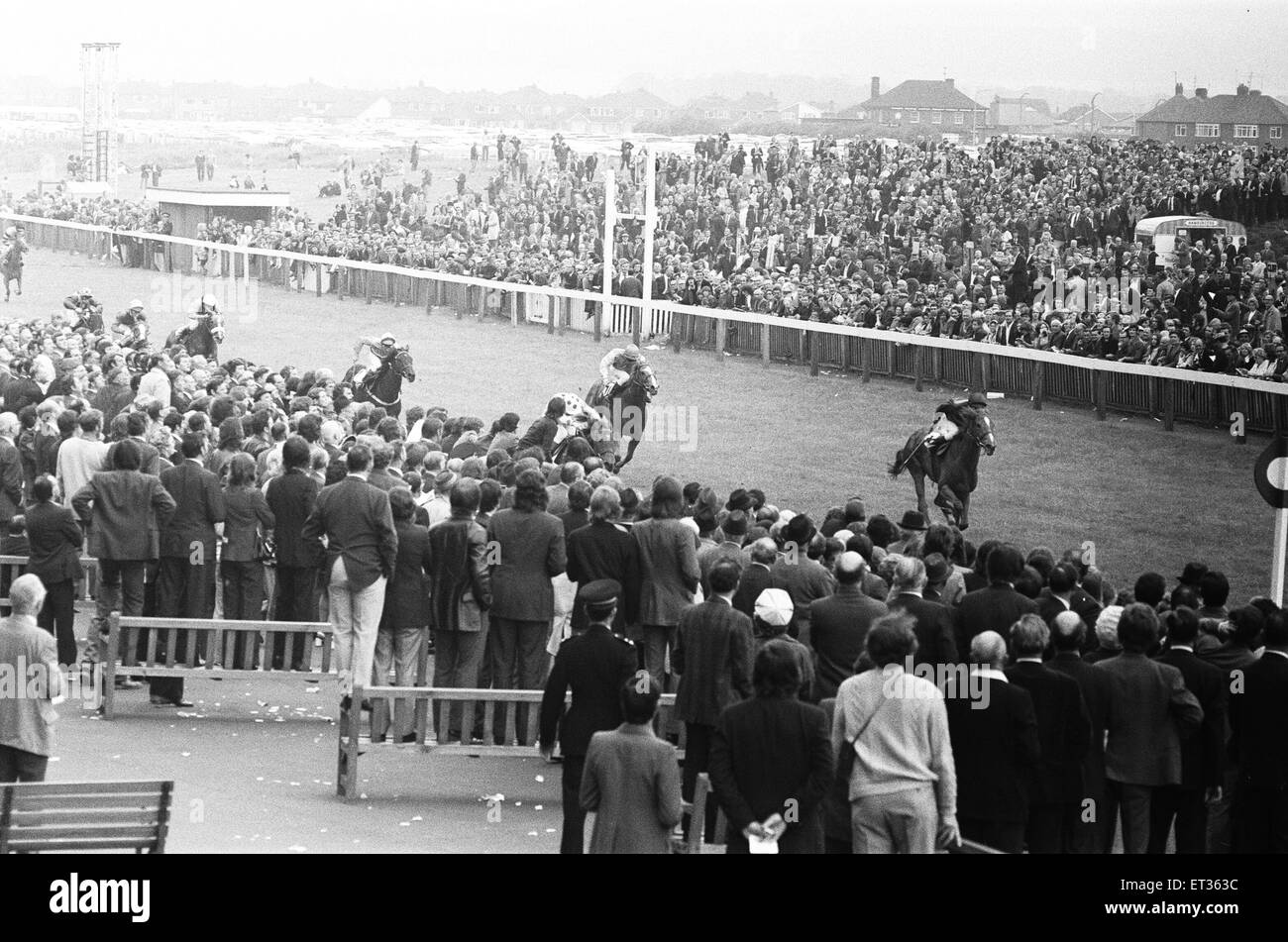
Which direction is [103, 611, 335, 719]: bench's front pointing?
away from the camera

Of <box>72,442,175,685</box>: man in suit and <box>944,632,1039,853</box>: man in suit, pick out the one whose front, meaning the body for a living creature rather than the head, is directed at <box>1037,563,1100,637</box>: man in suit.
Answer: <box>944,632,1039,853</box>: man in suit

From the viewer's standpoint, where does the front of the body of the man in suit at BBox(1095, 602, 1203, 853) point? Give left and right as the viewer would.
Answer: facing away from the viewer

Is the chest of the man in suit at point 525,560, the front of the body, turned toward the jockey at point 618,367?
yes

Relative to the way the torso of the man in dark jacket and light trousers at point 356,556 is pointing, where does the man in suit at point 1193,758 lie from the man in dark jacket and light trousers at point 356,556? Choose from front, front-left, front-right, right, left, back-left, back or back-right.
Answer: back-right

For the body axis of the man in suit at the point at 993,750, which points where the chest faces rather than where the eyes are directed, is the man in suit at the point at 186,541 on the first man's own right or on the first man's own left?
on the first man's own left

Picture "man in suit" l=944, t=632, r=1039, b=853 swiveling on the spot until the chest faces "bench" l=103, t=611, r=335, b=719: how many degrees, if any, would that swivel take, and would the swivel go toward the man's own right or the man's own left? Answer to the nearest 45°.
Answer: approximately 45° to the man's own left

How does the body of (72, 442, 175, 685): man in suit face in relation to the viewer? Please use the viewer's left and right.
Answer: facing away from the viewer

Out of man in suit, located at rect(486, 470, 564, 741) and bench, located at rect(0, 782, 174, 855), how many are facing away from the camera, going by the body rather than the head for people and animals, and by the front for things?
2

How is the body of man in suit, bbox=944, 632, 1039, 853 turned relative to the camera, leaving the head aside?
away from the camera

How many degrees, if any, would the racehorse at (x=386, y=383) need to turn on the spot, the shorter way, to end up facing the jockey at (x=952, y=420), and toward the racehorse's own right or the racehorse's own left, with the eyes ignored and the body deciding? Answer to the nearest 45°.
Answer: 0° — it already faces them

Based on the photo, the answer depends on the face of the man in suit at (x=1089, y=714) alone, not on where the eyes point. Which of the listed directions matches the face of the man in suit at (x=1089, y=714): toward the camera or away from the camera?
away from the camera

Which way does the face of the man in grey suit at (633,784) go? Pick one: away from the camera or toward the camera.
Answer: away from the camera

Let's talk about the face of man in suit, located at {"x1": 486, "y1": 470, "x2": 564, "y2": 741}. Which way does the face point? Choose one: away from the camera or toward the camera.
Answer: away from the camera

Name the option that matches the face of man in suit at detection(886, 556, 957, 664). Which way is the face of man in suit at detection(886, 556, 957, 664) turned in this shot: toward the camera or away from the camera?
away from the camera
